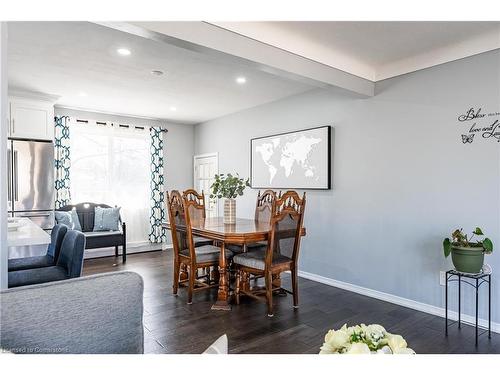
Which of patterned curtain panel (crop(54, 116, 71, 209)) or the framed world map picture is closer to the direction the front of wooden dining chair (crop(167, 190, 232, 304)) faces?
the framed world map picture

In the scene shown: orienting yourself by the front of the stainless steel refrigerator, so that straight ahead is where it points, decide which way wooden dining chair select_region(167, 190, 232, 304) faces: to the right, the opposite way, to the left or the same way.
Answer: to the left

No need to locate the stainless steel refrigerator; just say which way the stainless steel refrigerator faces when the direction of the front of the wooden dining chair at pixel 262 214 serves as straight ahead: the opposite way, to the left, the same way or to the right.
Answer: to the left

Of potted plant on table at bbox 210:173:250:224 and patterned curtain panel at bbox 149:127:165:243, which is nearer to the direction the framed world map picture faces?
the potted plant on table

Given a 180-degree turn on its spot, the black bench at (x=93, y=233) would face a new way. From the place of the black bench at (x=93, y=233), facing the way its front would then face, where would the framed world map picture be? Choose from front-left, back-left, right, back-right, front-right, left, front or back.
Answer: back-right

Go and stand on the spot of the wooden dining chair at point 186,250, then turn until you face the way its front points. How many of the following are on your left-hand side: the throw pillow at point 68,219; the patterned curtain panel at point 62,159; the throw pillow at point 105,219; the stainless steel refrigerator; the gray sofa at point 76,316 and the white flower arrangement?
4

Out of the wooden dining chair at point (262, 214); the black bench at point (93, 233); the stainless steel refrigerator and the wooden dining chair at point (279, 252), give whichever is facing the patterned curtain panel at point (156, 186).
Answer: the wooden dining chair at point (279, 252)

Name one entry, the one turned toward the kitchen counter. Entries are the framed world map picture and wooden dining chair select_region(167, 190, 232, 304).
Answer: the framed world map picture

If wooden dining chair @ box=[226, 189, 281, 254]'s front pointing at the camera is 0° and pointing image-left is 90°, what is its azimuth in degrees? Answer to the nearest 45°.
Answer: approximately 45°

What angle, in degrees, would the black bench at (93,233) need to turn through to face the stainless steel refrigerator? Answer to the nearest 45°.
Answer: approximately 45° to its right

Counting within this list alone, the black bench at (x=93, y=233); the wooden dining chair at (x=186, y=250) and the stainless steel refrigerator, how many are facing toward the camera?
2

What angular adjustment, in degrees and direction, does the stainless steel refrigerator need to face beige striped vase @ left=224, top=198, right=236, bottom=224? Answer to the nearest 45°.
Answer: approximately 45° to its left

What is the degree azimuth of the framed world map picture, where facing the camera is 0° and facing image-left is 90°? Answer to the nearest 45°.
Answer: approximately 45°

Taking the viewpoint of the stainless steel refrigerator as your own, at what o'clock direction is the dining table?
The dining table is roughly at 11 o'clock from the stainless steel refrigerator.
